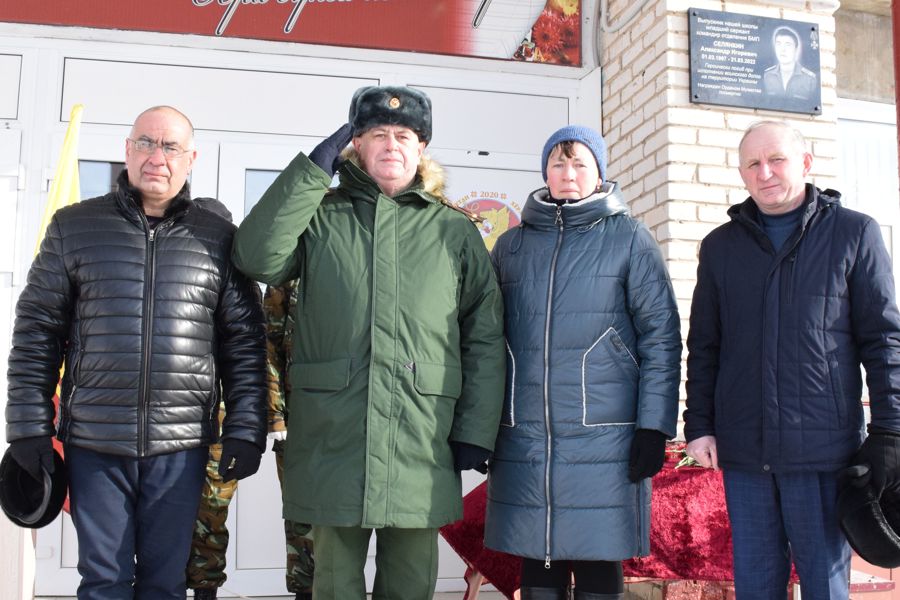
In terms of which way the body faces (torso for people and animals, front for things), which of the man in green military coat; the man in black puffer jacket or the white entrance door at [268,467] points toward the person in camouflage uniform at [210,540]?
the white entrance door

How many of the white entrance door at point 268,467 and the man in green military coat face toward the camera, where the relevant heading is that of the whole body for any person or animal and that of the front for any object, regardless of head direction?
2

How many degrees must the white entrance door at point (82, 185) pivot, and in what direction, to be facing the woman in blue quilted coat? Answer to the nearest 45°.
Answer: approximately 45° to its left

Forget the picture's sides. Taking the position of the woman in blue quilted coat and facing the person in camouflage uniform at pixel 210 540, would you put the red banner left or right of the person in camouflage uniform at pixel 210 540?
right

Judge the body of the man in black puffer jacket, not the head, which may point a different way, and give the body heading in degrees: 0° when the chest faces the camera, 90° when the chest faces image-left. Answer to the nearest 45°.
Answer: approximately 0°
